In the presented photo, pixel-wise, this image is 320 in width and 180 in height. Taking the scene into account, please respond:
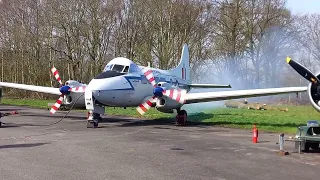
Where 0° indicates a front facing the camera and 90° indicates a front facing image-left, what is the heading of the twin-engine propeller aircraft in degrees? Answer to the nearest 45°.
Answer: approximately 45°
